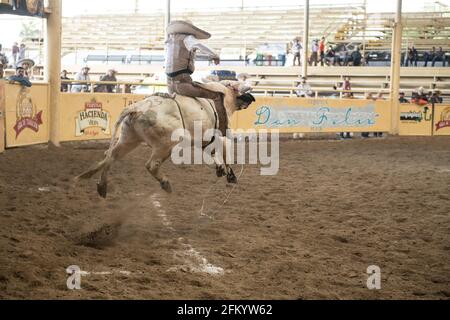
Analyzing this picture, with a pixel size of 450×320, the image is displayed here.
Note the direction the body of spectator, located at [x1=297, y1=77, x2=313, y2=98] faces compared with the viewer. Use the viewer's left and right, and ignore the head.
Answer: facing the viewer

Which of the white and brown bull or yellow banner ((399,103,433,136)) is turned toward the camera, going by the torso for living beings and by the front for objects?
the yellow banner

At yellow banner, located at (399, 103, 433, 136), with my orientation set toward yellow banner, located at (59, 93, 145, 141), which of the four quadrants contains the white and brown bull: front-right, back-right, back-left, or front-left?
front-left

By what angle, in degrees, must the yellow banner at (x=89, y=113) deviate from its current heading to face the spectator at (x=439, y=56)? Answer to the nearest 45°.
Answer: approximately 135° to its left

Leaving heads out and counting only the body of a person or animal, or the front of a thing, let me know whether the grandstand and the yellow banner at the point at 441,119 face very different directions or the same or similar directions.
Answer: same or similar directions

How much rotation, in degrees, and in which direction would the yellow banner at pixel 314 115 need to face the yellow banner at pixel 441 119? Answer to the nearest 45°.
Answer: approximately 135° to its left

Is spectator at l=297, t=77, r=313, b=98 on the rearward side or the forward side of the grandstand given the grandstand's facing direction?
on the forward side

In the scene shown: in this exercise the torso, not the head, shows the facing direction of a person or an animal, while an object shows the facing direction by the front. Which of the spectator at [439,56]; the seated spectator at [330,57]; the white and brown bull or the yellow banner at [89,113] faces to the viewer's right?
the white and brown bull

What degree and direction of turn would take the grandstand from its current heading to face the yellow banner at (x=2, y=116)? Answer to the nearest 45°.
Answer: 0° — it already faces it

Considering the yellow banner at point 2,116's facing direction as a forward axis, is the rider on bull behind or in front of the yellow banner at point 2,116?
in front

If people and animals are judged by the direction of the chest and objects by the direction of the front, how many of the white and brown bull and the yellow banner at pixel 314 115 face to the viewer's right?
1

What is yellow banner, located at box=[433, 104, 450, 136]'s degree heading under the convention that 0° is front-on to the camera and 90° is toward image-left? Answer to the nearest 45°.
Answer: approximately 0°

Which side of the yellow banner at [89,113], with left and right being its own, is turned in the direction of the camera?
front

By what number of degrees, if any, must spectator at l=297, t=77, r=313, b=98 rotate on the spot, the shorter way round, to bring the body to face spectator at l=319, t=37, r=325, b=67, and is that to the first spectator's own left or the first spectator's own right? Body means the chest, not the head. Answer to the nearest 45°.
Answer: approximately 180°

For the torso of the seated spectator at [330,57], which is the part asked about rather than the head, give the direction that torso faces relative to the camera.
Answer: toward the camera

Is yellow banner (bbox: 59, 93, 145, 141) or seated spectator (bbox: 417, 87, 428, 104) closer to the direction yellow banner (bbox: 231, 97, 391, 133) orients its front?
the yellow banner
